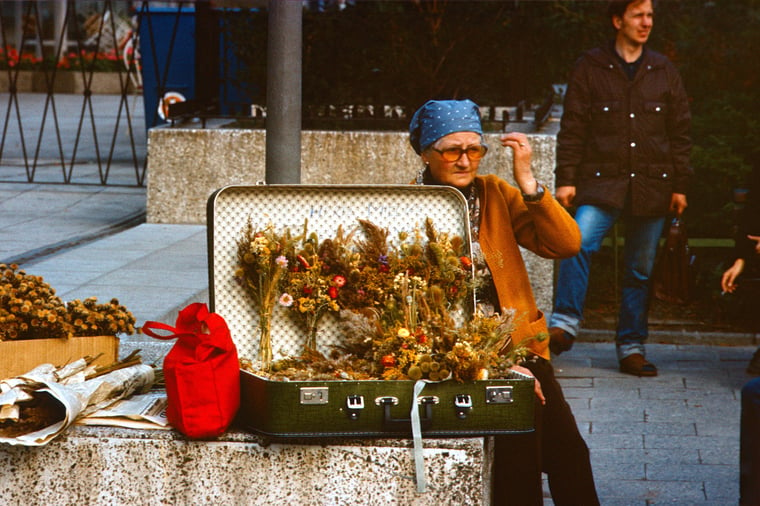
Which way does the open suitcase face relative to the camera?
toward the camera

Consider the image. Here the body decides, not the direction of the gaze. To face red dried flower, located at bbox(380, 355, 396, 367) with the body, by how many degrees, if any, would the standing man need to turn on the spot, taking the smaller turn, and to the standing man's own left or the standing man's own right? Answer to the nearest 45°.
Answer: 0° — they already face it

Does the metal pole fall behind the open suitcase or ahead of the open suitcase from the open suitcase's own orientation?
behind

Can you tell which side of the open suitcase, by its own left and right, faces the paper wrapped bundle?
right

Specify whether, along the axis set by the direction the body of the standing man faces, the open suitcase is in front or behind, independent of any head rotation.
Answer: in front

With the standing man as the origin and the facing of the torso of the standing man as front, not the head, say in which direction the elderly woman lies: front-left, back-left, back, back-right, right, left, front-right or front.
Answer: front

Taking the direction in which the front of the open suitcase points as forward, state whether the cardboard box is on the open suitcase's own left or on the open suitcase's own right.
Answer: on the open suitcase's own right

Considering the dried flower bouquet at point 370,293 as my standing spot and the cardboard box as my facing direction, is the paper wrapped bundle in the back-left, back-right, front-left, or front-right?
front-left

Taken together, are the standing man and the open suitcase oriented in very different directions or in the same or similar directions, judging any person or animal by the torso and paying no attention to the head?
same or similar directions

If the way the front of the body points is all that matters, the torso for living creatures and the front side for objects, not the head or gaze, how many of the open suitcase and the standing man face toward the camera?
2

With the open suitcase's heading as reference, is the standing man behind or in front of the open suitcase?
behind

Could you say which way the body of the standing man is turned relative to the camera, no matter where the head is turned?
toward the camera

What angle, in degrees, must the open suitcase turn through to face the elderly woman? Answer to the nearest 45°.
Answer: approximately 135° to its left
